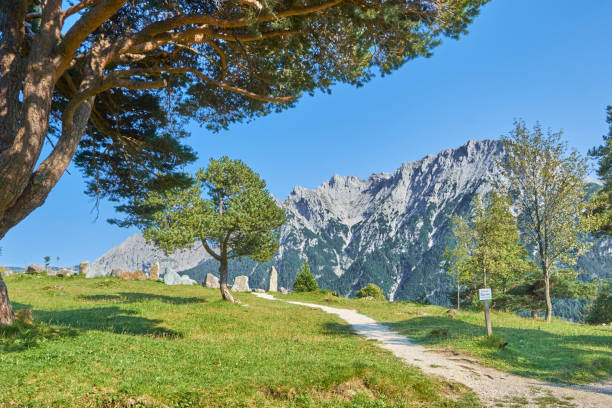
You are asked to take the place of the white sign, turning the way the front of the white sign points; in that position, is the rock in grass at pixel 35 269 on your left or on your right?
on your right

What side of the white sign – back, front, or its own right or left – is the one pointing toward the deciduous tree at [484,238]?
back

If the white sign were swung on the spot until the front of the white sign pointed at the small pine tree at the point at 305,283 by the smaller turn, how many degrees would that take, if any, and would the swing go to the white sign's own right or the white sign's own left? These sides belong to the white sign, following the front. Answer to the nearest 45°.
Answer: approximately 135° to the white sign's own right

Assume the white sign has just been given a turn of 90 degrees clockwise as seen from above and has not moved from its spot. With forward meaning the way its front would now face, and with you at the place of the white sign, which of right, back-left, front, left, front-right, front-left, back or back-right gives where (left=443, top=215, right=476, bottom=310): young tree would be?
right

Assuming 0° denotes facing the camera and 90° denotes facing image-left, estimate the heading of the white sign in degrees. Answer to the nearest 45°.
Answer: approximately 0°
